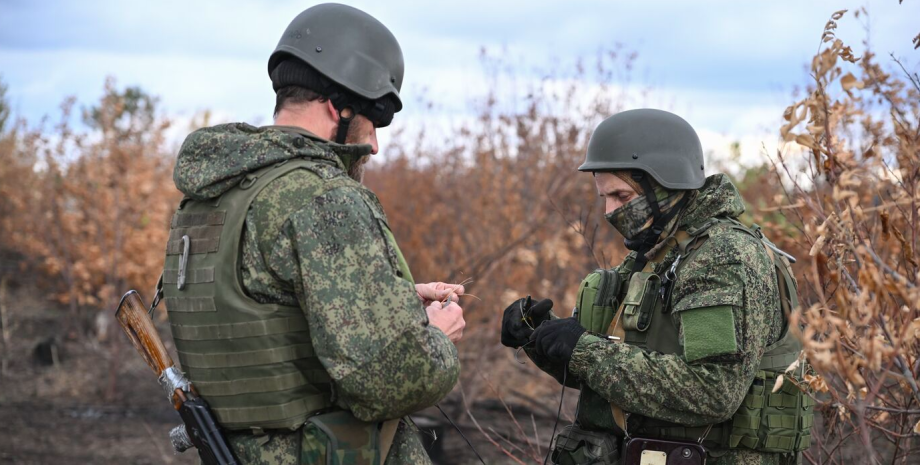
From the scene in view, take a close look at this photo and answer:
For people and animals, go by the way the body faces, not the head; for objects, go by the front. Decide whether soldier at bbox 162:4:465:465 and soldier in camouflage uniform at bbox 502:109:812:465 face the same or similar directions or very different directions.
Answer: very different directions

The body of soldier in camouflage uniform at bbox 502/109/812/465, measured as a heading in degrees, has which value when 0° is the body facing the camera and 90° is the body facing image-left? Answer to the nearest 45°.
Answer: approximately 45°

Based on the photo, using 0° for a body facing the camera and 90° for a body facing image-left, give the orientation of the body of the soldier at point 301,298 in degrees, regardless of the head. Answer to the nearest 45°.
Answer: approximately 225°

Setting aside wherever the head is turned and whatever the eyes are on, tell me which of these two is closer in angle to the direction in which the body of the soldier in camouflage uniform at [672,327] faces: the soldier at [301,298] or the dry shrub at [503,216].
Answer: the soldier

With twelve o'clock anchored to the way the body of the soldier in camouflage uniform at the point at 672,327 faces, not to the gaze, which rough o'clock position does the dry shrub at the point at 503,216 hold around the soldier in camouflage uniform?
The dry shrub is roughly at 4 o'clock from the soldier in camouflage uniform.

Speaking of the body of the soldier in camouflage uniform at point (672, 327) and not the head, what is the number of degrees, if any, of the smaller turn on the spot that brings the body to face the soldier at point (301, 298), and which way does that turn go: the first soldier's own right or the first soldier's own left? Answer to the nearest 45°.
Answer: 0° — they already face them

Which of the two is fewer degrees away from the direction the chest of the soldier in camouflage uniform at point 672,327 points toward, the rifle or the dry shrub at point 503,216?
the rifle

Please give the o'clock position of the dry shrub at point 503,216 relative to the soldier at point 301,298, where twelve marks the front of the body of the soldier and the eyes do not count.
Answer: The dry shrub is roughly at 11 o'clock from the soldier.

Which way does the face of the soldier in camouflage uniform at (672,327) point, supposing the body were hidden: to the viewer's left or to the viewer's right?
to the viewer's left

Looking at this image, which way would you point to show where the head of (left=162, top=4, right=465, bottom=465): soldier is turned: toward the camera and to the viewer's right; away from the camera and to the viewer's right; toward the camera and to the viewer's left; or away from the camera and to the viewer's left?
away from the camera and to the viewer's right
